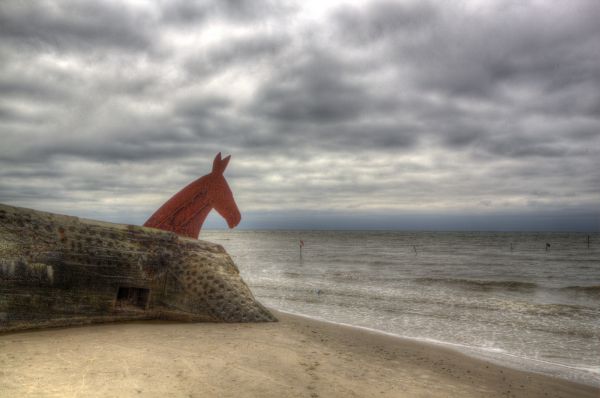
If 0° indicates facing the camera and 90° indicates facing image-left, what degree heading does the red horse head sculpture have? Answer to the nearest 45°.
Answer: approximately 270°
